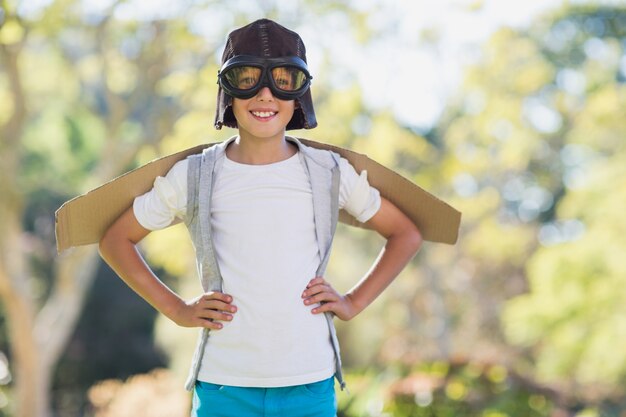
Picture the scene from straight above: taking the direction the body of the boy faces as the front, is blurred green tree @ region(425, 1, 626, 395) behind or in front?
behind

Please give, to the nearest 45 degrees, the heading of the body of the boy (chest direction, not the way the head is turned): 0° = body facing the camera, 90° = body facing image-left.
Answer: approximately 0°

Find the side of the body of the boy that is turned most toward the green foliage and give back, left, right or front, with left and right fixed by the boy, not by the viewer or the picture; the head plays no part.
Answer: back

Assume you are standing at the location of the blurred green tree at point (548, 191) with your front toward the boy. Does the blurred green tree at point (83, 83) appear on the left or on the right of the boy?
right

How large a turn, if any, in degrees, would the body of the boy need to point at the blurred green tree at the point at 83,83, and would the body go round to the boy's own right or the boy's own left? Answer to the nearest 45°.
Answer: approximately 180°
